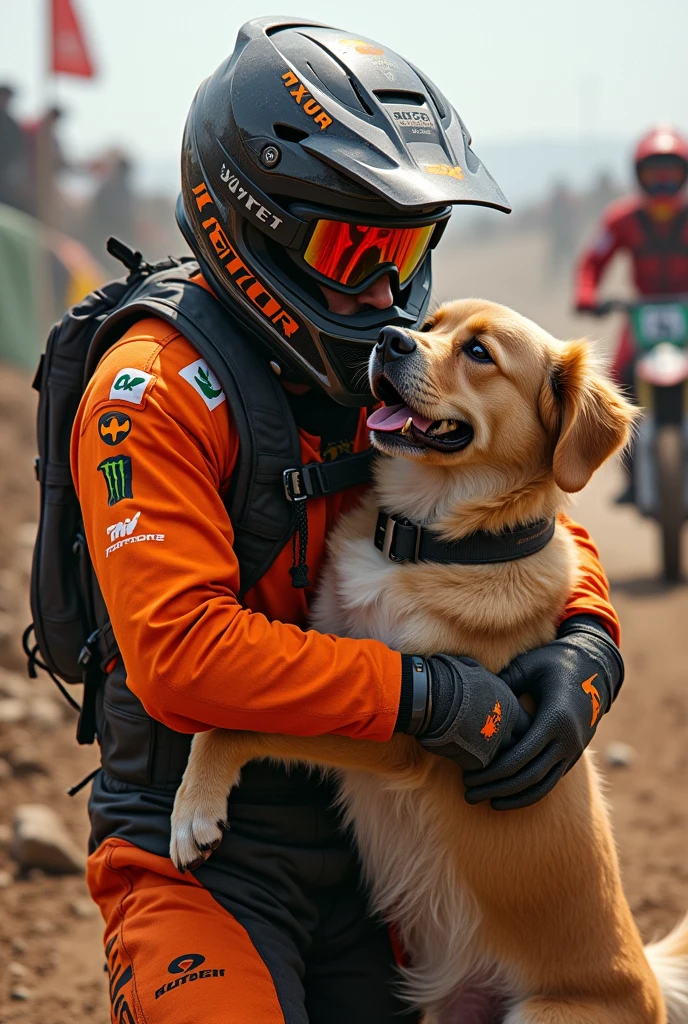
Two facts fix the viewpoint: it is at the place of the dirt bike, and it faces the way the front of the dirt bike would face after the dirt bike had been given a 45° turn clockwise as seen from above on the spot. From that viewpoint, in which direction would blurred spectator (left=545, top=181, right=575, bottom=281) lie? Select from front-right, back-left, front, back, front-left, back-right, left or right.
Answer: back-right

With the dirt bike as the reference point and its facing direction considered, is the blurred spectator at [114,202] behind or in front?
behind

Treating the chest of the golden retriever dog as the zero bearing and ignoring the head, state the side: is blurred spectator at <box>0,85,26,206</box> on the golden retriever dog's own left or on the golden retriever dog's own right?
on the golden retriever dog's own right

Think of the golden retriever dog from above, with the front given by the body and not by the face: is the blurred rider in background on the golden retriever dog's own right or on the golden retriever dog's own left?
on the golden retriever dog's own right

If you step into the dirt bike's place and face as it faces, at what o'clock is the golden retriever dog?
The golden retriever dog is roughly at 12 o'clock from the dirt bike.

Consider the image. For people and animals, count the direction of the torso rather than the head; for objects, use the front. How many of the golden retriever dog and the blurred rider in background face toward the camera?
1

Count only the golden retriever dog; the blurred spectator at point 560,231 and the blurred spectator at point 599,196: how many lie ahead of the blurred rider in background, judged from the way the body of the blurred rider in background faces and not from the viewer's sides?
1

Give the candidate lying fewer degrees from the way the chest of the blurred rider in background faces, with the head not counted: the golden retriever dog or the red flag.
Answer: the golden retriever dog

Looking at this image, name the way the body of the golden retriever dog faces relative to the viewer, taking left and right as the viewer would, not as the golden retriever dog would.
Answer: facing to the left of the viewer

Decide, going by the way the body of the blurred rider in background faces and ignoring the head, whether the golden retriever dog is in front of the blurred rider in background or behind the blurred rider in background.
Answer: in front

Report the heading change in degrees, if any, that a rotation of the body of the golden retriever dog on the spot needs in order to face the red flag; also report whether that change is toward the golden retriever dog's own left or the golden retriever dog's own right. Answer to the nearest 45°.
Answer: approximately 45° to the golden retriever dog's own right
